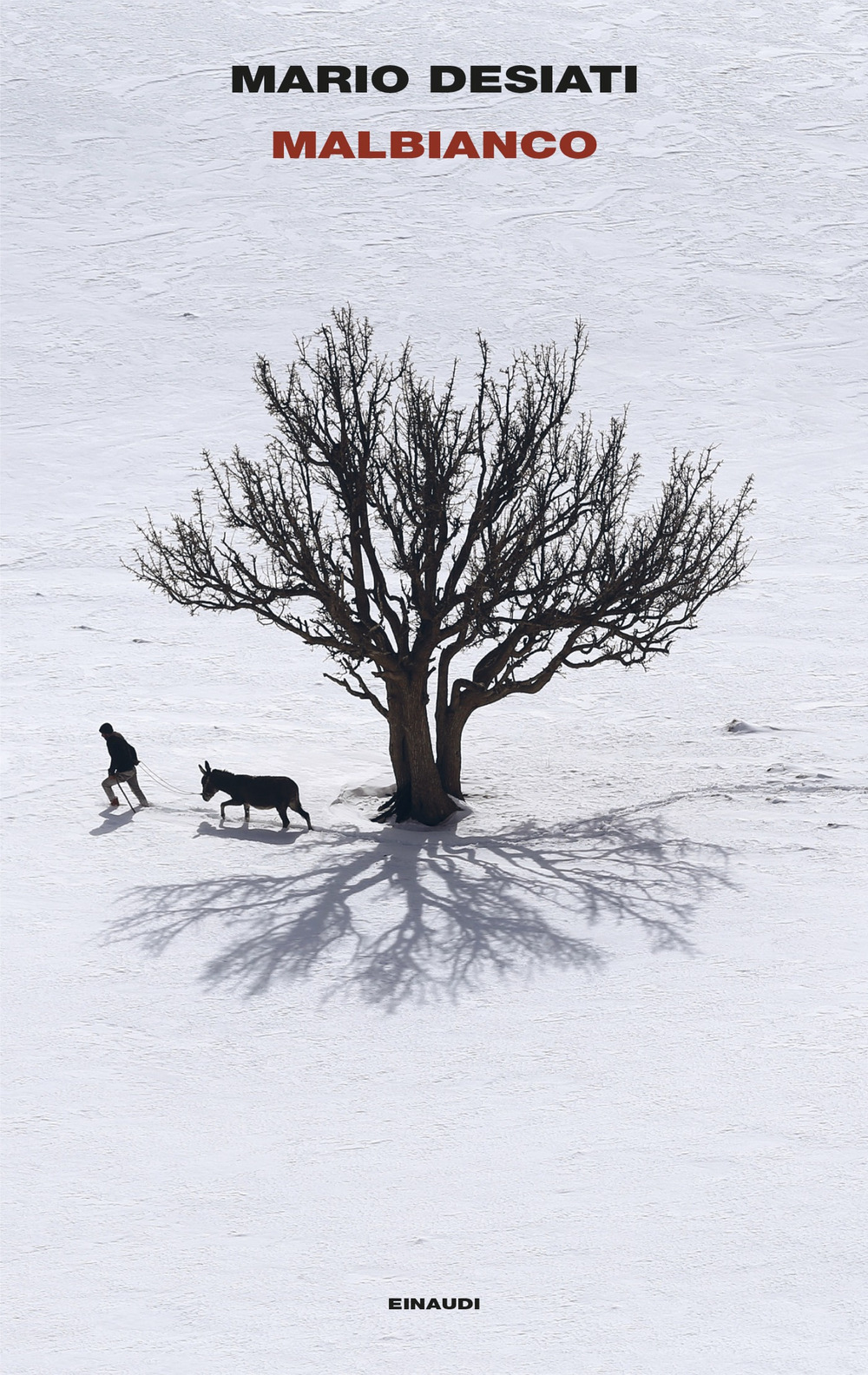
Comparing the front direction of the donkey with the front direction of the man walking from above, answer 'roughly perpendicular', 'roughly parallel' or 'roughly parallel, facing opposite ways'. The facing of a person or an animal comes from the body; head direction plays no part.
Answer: roughly parallel

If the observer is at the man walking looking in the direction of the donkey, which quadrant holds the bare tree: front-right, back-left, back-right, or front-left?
front-left

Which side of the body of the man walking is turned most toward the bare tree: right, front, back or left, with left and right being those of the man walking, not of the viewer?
back

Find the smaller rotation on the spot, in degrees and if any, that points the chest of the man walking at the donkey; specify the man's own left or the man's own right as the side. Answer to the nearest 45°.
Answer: approximately 180°

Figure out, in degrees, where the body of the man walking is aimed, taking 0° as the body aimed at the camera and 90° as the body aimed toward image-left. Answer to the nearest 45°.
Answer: approximately 90°

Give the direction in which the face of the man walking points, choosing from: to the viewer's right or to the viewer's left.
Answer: to the viewer's left

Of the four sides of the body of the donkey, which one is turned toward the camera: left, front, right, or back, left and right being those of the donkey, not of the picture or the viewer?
left

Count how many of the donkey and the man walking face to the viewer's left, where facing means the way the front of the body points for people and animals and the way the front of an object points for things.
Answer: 2
